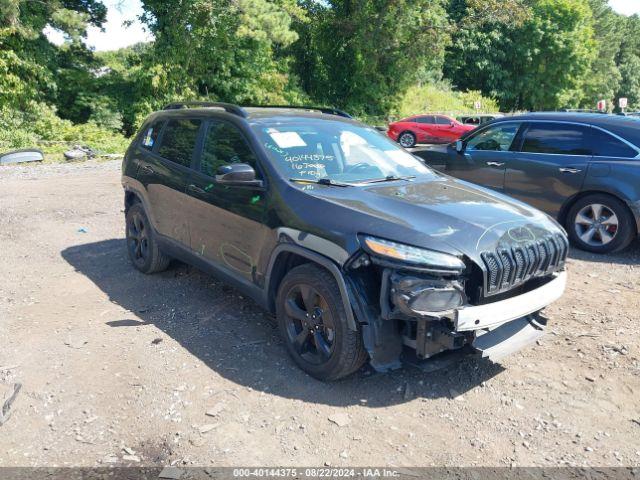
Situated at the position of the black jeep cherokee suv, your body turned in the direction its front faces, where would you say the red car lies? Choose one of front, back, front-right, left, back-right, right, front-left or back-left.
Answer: back-left

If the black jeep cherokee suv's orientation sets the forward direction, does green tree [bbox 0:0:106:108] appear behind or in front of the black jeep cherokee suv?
behind

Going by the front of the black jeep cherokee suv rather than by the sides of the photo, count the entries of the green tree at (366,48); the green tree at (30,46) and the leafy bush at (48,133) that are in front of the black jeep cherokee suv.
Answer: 0

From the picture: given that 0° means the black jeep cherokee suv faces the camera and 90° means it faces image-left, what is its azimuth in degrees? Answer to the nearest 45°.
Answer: approximately 315°

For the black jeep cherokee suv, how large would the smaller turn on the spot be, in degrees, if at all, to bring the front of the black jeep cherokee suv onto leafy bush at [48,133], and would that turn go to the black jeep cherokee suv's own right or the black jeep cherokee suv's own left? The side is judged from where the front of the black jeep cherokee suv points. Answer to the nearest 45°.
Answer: approximately 180°

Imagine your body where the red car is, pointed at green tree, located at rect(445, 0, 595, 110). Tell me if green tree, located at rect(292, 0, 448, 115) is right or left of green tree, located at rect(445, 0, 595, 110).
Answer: left

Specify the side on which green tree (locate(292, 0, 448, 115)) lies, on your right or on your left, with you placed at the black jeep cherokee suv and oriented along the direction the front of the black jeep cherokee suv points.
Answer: on your left

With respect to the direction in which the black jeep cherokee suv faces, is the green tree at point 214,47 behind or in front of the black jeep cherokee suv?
behind

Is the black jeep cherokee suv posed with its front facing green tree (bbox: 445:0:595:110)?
no
